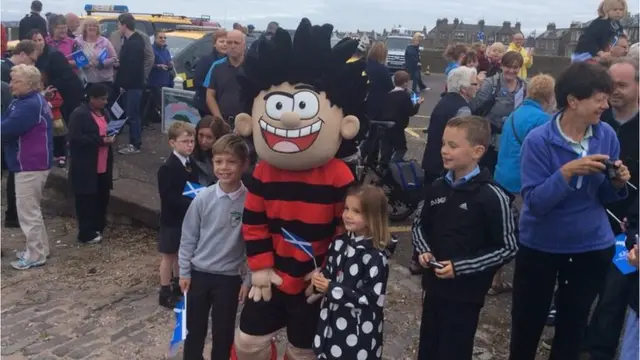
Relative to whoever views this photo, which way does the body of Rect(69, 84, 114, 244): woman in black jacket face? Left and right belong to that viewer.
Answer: facing the viewer and to the right of the viewer

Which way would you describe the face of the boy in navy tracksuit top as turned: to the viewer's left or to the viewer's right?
to the viewer's left

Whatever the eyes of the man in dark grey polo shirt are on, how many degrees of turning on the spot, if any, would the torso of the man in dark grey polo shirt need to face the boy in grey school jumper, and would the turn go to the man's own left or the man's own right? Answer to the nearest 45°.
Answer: approximately 45° to the man's own right

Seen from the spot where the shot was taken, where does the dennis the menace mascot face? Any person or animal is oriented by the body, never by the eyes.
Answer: facing the viewer

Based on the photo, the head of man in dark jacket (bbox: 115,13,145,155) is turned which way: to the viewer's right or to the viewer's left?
to the viewer's left

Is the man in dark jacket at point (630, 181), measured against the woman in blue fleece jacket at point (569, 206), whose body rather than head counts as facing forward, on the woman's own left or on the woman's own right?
on the woman's own left

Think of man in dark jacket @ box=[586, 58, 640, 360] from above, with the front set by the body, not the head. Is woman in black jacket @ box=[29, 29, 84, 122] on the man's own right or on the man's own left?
on the man's own right

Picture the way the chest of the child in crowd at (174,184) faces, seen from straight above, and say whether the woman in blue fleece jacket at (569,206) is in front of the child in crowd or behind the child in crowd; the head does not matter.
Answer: in front
